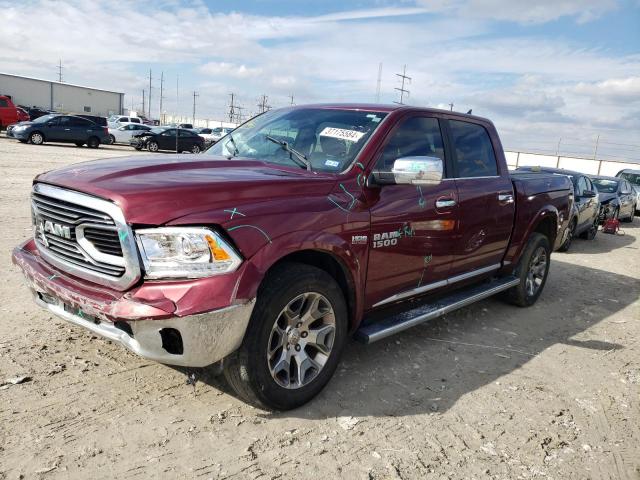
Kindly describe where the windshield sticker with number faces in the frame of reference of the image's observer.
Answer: facing the viewer and to the left of the viewer

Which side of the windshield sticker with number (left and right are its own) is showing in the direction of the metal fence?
back

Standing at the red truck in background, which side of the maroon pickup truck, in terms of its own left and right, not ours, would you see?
right

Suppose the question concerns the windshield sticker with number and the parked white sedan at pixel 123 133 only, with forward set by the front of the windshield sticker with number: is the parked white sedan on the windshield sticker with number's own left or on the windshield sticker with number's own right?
on the windshield sticker with number's own right

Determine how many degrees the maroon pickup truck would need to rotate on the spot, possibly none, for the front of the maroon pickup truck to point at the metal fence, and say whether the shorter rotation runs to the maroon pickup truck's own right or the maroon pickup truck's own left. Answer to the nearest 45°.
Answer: approximately 180°

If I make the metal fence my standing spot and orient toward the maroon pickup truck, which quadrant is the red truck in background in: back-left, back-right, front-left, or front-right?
front-right

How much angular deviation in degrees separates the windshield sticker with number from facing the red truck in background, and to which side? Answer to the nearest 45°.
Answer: approximately 90° to its right
